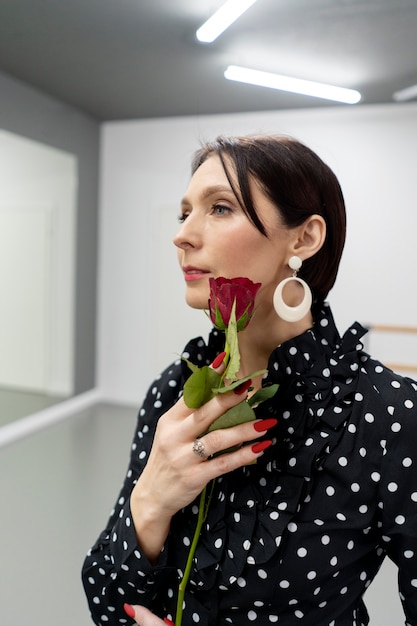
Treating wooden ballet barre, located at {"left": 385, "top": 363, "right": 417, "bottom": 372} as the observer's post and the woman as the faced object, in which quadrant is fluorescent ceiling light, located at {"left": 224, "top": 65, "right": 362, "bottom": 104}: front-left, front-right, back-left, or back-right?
front-right

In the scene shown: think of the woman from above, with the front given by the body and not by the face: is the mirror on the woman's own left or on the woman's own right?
on the woman's own right

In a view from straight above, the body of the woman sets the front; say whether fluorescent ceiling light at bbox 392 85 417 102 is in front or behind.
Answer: behind

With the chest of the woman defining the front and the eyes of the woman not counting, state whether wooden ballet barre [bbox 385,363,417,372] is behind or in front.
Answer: behind

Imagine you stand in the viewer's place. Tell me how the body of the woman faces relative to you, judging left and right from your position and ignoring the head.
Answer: facing the viewer and to the left of the viewer

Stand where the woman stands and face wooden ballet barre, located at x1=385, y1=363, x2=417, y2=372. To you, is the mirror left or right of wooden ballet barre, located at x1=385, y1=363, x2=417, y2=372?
left

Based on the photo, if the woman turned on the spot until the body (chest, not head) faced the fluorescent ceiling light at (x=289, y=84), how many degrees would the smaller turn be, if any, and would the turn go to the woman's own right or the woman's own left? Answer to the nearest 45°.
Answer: approximately 135° to the woman's own right

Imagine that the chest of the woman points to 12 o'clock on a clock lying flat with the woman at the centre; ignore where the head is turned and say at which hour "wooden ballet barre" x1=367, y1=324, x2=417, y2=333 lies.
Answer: The wooden ballet barre is roughly at 5 o'clock from the woman.

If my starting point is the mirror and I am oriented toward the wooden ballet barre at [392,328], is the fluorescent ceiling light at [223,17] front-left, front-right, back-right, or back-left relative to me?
front-right
